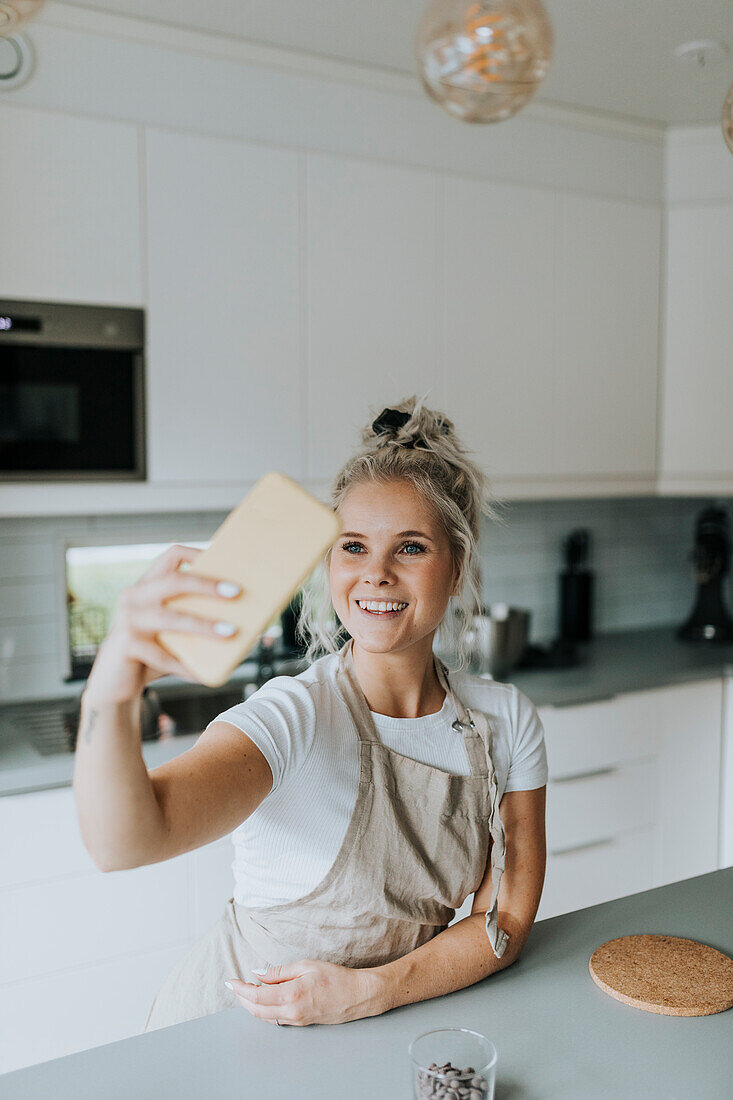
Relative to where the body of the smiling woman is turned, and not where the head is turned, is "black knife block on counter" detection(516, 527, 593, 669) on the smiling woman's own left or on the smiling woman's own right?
on the smiling woman's own left

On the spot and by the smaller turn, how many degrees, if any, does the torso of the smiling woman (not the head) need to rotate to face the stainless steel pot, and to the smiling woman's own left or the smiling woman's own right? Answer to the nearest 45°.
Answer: approximately 135° to the smiling woman's own left

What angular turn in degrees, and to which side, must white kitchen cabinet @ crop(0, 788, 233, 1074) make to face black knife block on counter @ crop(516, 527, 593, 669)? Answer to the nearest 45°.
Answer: approximately 90° to its left
